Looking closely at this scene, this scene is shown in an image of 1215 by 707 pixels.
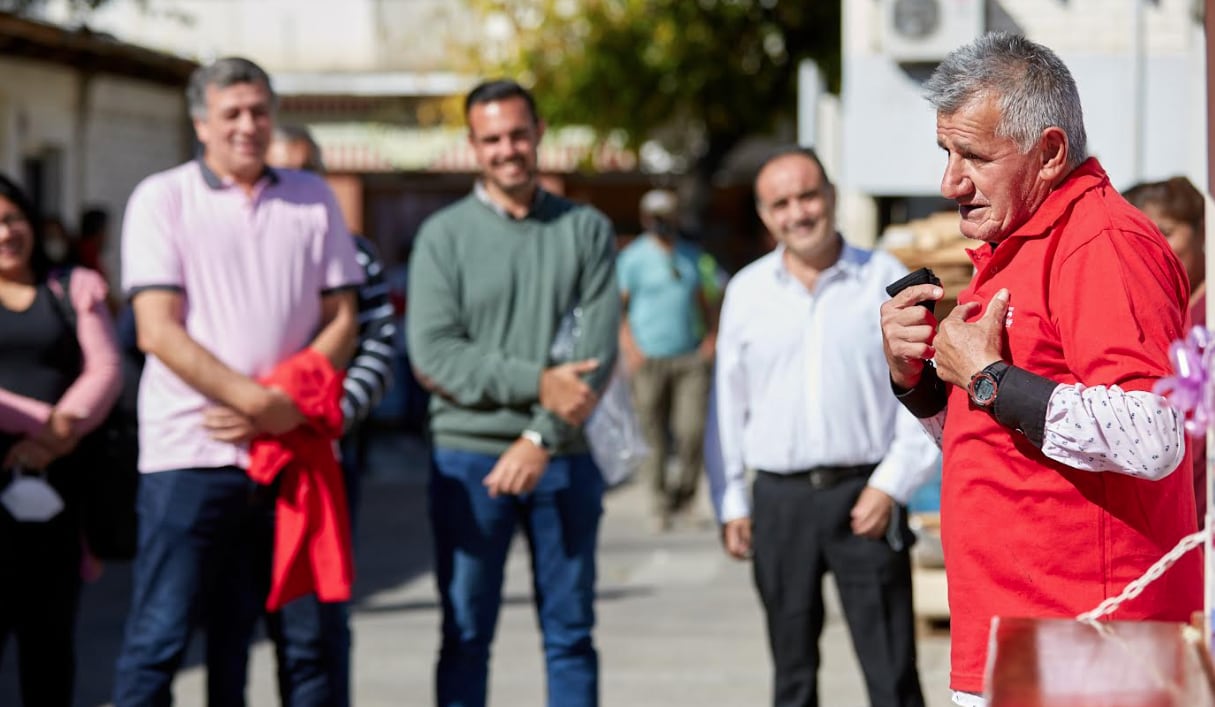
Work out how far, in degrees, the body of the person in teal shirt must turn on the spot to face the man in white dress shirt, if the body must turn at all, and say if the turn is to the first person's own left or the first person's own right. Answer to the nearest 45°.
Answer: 0° — they already face them

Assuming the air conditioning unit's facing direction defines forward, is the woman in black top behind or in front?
in front

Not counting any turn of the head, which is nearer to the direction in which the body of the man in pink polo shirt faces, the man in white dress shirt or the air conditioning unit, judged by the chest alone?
the man in white dress shirt

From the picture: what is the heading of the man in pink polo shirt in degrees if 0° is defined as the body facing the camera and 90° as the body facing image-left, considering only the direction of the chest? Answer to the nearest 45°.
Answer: approximately 315°

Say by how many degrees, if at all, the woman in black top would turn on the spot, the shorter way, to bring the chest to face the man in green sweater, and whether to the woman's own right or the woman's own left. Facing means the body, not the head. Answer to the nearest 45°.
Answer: approximately 45° to the woman's own left

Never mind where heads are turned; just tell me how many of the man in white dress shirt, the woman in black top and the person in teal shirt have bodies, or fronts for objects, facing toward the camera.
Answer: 3

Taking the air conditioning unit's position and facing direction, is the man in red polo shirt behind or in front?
in front

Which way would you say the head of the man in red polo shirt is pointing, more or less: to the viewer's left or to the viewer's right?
to the viewer's left

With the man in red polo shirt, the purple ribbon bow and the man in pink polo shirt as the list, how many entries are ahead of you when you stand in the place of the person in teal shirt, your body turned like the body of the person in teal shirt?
3

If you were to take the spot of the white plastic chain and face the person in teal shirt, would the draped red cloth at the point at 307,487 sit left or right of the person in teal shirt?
left

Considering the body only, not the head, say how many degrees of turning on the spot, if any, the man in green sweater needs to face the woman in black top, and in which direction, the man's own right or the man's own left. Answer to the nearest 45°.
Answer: approximately 90° to the man's own right
